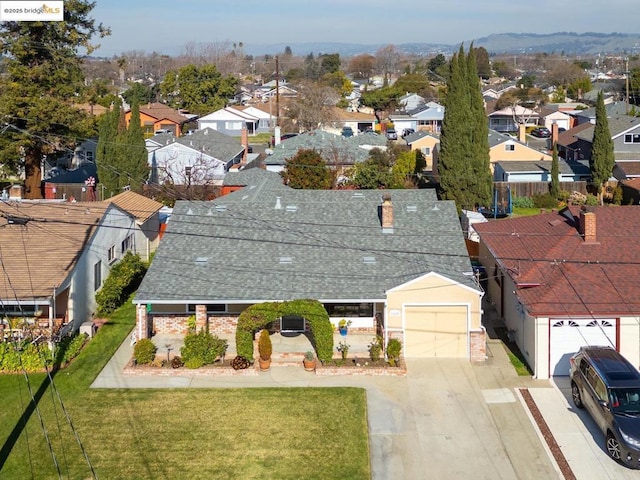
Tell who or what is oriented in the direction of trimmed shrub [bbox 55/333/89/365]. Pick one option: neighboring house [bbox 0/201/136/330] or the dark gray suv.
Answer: the neighboring house

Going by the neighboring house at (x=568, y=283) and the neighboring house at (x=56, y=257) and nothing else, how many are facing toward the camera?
2

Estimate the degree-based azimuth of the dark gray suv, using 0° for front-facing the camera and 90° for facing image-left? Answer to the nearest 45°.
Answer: approximately 315°

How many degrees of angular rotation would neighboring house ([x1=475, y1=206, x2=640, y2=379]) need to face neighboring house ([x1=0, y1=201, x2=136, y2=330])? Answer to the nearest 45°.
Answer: approximately 90° to its right

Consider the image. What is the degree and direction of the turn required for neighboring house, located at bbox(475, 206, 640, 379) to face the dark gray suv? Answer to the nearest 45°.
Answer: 0° — it already faces it

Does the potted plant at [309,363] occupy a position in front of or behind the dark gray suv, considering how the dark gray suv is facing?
behind

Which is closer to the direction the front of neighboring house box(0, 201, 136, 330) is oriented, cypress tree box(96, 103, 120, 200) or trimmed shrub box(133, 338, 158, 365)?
the trimmed shrub

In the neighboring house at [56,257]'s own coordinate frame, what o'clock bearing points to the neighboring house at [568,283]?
the neighboring house at [568,283] is roughly at 10 o'clock from the neighboring house at [56,257].

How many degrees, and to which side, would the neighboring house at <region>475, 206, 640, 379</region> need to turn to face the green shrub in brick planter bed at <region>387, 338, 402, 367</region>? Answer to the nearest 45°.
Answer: approximately 45° to its right

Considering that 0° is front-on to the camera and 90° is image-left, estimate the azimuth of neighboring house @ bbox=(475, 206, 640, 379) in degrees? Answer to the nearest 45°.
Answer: approximately 0°

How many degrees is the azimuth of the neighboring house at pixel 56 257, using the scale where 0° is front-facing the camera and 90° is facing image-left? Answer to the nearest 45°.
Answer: approximately 0°
